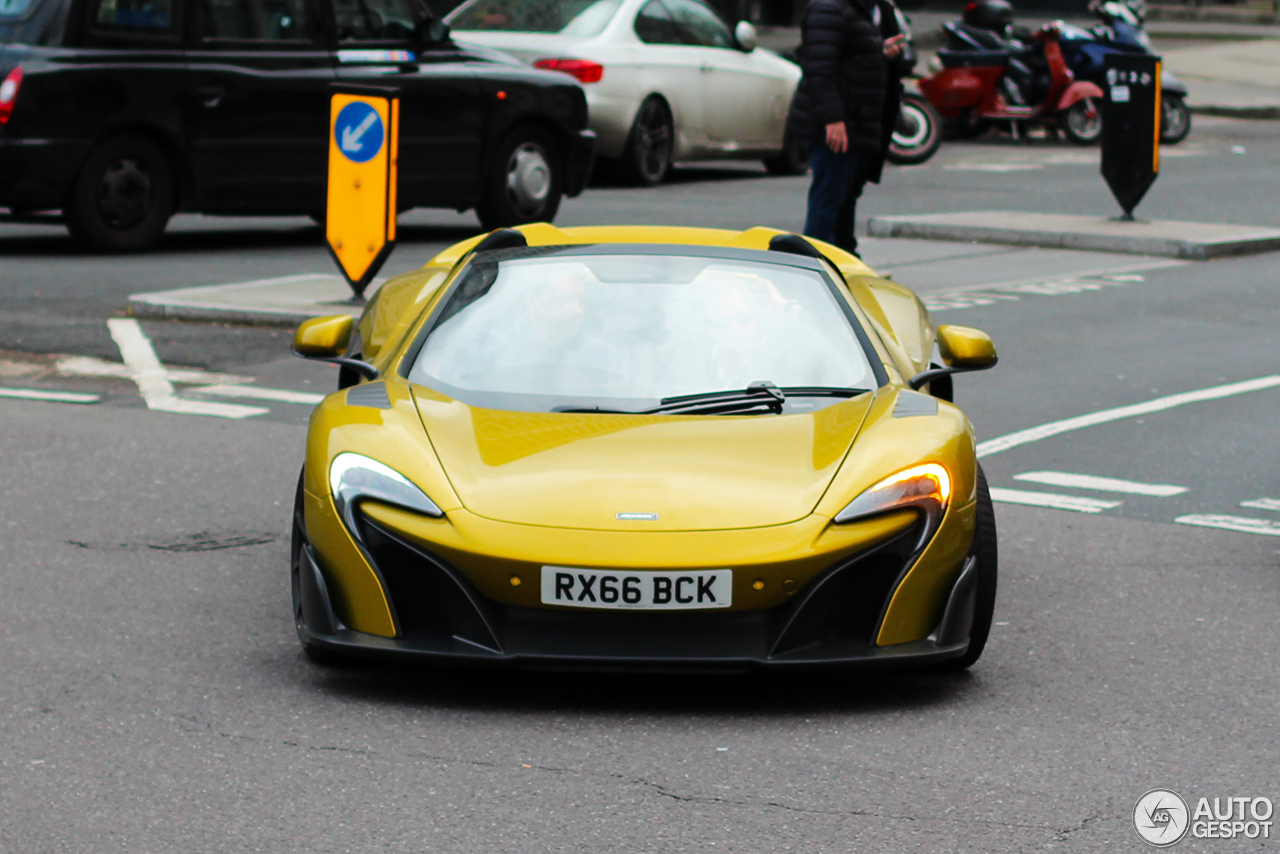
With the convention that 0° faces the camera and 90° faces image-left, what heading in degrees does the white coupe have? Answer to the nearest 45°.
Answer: approximately 225°

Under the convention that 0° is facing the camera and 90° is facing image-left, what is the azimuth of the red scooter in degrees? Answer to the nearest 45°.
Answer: approximately 270°

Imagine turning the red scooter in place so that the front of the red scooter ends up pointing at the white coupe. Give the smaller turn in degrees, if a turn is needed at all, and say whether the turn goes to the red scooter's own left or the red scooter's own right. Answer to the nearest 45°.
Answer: approximately 135° to the red scooter's own right

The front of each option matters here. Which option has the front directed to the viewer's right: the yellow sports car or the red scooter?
the red scooter

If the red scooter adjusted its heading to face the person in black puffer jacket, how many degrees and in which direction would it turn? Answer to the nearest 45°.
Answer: approximately 90° to its right

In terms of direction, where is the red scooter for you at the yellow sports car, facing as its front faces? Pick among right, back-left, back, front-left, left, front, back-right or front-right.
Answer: back

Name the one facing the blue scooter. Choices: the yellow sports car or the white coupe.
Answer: the white coupe

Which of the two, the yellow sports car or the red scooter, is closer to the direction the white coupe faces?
the red scooter

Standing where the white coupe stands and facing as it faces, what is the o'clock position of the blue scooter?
The blue scooter is roughly at 12 o'clock from the white coupe.

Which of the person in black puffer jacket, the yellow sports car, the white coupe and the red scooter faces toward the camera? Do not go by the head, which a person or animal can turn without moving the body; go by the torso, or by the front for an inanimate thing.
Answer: the yellow sports car

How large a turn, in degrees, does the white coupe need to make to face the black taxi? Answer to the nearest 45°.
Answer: approximately 180°
